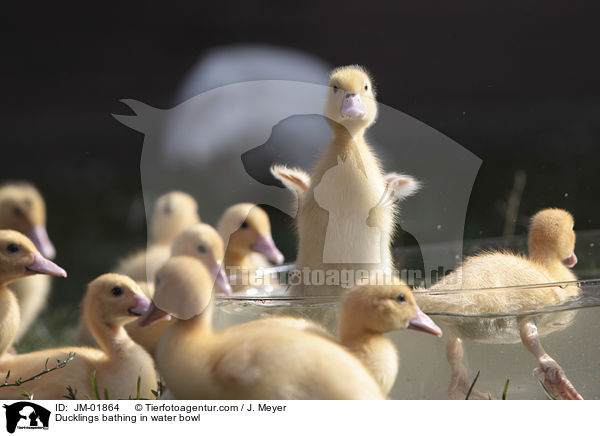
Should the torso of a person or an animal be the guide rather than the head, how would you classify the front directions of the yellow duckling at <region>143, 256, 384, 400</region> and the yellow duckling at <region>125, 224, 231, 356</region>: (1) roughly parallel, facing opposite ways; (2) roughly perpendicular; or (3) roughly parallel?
roughly parallel, facing opposite ways

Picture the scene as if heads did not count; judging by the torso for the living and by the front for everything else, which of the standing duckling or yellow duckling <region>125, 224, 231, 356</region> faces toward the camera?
the standing duckling

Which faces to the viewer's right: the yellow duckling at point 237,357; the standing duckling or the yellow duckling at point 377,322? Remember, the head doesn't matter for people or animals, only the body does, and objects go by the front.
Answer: the yellow duckling at point 377,322

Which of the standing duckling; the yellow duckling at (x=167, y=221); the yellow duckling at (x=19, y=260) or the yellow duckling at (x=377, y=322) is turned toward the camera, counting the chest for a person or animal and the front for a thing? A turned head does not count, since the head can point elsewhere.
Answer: the standing duckling

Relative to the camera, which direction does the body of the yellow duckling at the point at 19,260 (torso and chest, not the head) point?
to the viewer's right

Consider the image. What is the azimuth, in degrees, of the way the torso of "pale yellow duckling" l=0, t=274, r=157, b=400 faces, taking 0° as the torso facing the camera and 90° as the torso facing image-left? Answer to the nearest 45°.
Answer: approximately 270°

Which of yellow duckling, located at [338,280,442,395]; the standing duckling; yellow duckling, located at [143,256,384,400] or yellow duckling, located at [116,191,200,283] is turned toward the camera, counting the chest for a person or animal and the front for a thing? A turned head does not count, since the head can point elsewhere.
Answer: the standing duckling

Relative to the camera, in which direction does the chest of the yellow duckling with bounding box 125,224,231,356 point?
to the viewer's right
